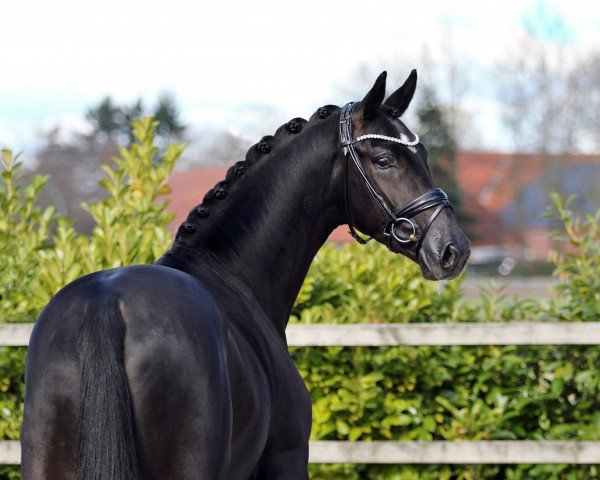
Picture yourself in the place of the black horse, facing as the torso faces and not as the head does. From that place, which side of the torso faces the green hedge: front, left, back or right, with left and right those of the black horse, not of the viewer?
front

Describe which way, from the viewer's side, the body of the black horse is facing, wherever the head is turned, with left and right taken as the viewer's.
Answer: facing away from the viewer and to the right of the viewer

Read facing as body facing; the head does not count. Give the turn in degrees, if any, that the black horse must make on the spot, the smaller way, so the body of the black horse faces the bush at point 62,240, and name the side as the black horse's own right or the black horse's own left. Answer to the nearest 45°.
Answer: approximately 45° to the black horse's own left

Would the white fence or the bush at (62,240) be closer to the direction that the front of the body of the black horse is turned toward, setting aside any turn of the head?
the white fence
